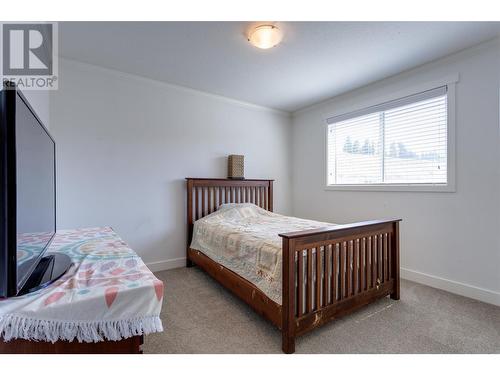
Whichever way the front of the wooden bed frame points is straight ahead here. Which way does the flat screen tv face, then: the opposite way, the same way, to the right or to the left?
to the left

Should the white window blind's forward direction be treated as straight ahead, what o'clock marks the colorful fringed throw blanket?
The colorful fringed throw blanket is roughly at 11 o'clock from the white window blind.

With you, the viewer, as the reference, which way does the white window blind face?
facing the viewer and to the left of the viewer

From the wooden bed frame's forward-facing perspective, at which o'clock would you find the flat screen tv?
The flat screen tv is roughly at 3 o'clock from the wooden bed frame.

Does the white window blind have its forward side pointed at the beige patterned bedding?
yes

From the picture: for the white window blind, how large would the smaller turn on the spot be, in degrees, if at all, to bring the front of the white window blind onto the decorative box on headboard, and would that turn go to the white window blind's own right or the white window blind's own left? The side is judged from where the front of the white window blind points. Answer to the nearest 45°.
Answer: approximately 45° to the white window blind's own right

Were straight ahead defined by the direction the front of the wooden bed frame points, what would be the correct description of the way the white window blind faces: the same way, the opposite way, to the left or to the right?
to the right

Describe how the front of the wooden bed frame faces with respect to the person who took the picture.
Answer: facing the viewer and to the right of the viewer

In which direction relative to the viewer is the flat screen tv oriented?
to the viewer's right

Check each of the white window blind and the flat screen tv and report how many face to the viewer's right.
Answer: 1

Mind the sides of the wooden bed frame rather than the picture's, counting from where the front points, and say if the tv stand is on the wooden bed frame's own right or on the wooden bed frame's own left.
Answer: on the wooden bed frame's own right

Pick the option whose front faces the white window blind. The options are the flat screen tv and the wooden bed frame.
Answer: the flat screen tv

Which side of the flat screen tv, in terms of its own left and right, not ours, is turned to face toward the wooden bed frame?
front
